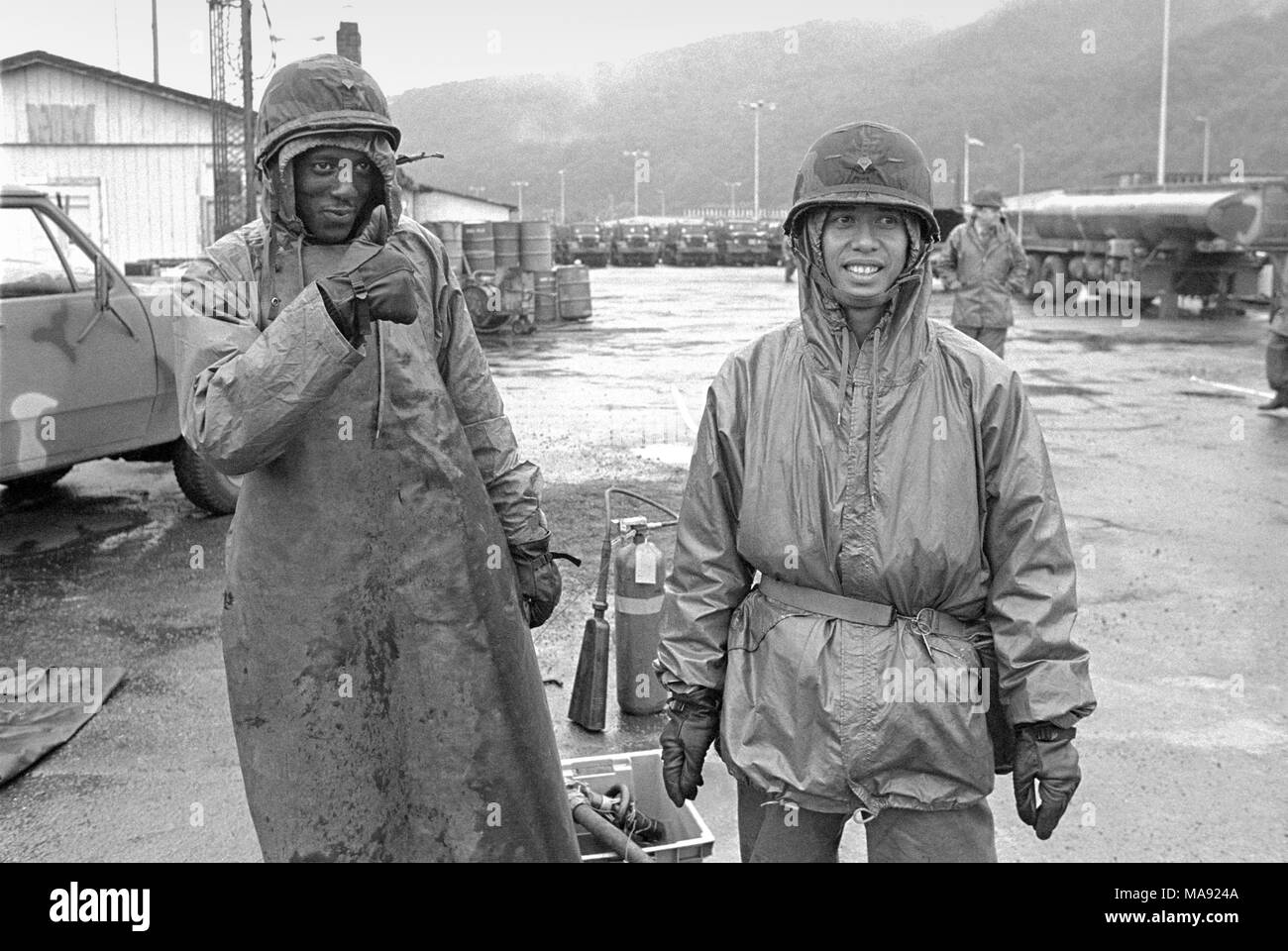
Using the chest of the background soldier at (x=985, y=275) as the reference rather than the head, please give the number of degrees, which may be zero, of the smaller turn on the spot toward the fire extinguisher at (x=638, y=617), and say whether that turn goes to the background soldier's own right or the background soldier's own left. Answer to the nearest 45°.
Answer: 0° — they already face it

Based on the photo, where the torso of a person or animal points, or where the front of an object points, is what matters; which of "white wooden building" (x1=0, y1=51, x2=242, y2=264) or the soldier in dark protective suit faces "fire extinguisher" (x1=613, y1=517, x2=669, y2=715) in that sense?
the white wooden building

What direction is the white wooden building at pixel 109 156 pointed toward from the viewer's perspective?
toward the camera

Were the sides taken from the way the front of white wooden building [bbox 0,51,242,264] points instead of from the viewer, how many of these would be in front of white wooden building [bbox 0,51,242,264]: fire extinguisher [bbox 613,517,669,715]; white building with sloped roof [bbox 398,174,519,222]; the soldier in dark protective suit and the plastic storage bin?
3

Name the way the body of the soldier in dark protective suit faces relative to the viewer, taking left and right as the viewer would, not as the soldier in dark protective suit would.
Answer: facing the viewer

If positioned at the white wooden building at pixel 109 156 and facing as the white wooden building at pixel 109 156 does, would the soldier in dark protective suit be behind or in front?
in front

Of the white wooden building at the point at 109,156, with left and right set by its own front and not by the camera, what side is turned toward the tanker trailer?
left

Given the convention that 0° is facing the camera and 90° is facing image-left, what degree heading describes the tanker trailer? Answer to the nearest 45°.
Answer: approximately 315°

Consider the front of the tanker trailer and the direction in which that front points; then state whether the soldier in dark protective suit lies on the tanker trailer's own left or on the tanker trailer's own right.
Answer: on the tanker trailer's own right

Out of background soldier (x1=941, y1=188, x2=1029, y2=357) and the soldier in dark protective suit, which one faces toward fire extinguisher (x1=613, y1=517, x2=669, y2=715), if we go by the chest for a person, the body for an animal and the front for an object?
the background soldier

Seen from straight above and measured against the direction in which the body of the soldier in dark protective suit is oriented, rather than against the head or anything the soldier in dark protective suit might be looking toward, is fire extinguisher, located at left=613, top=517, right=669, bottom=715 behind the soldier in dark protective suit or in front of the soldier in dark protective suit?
behind

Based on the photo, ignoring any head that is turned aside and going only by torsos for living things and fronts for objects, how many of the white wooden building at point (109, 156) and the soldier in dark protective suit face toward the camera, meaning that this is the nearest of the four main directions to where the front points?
2

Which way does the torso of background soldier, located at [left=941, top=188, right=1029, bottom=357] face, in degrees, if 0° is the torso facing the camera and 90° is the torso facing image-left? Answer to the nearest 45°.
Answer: approximately 0°
